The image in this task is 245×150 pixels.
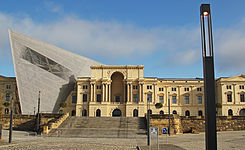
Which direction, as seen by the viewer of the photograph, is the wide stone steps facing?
facing the viewer

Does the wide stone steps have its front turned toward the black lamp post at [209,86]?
yes
